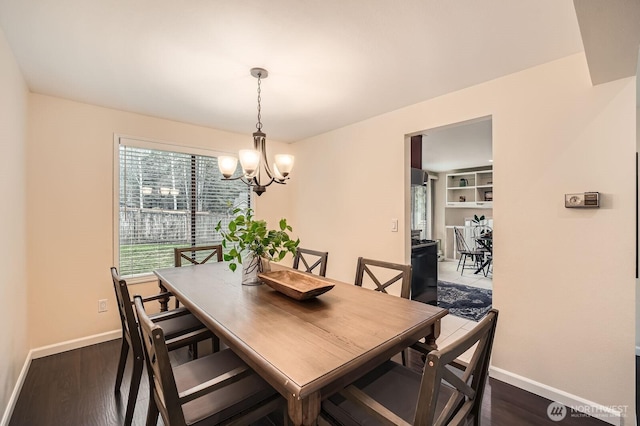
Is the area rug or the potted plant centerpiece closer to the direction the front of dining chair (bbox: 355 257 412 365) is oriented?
the potted plant centerpiece

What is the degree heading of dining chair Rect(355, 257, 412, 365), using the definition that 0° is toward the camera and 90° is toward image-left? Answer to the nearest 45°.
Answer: approximately 45°

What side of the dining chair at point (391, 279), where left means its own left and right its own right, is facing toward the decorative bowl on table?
front

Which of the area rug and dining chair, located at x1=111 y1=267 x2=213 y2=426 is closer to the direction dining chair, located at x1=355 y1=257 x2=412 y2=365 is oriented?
the dining chair

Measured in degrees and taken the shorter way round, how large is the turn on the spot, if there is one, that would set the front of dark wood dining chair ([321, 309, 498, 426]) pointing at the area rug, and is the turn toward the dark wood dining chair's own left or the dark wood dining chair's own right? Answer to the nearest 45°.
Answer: approximately 45° to the dark wood dining chair's own right

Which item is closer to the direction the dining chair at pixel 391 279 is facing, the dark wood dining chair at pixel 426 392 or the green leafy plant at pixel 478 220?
the dark wood dining chair

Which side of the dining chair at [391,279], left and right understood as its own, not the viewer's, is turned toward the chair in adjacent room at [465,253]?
back

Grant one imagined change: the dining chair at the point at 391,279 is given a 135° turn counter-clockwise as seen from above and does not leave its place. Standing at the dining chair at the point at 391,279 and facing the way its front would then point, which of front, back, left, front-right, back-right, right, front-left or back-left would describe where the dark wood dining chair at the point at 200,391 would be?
back-right

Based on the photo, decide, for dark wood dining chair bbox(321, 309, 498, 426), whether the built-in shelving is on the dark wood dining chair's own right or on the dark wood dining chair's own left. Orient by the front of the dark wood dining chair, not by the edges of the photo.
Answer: on the dark wood dining chair's own right

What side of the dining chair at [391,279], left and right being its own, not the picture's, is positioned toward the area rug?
back

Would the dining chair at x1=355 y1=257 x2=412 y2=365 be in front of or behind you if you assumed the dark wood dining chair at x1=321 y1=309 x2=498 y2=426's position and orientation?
in front

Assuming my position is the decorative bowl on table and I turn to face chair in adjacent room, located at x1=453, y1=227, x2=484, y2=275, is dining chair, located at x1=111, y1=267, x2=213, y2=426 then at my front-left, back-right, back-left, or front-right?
back-left

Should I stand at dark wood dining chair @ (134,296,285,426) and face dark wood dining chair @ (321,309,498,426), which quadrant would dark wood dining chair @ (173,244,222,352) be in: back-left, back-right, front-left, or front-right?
back-left

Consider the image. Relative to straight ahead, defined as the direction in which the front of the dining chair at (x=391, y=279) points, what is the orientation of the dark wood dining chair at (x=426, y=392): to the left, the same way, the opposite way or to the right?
to the right

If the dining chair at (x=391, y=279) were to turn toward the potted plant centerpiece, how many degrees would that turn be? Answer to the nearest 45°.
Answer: approximately 45° to its right

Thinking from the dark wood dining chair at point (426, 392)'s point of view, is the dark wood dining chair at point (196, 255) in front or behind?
in front

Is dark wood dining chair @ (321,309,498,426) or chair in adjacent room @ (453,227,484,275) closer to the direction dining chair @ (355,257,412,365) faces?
the dark wood dining chair

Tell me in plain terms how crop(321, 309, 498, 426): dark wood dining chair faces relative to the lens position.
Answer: facing away from the viewer and to the left of the viewer
